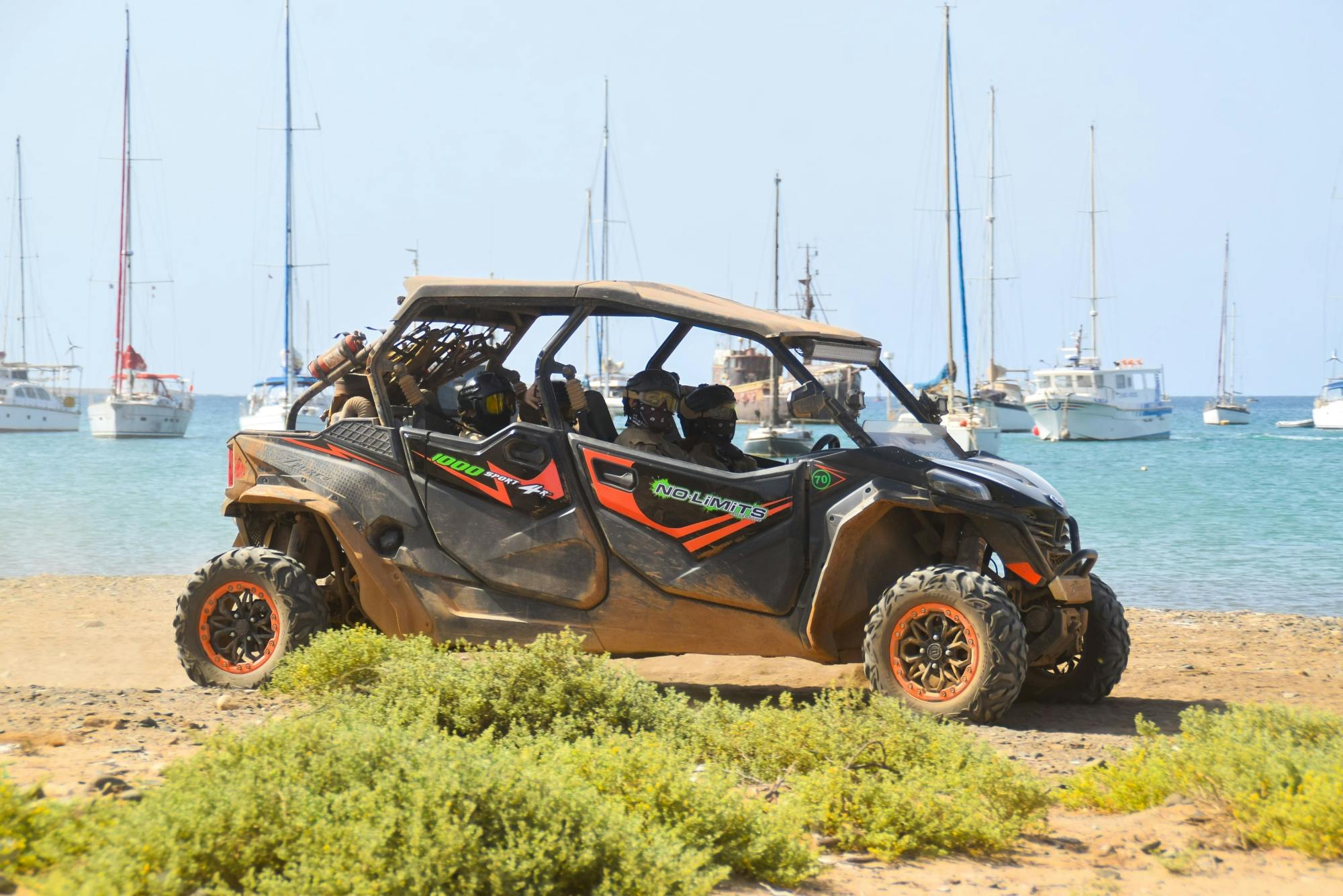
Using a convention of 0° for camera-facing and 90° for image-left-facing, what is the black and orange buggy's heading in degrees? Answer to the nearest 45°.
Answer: approximately 315°

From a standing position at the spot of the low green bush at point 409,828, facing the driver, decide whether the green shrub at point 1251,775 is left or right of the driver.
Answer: right

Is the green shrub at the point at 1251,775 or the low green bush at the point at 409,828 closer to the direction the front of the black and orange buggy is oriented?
the green shrub

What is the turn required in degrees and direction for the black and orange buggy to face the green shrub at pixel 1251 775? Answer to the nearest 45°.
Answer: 0° — it already faces it
